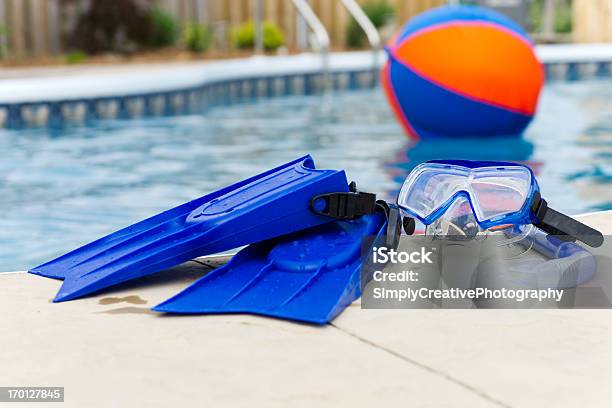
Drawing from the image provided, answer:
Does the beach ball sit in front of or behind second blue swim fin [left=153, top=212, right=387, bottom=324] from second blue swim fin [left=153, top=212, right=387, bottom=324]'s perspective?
behind

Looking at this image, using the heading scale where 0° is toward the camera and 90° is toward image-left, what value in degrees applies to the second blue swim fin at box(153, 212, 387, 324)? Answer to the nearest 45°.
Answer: approximately 45°

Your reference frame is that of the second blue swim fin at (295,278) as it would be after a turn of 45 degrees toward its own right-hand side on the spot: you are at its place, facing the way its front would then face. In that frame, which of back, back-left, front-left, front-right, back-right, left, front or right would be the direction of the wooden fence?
right

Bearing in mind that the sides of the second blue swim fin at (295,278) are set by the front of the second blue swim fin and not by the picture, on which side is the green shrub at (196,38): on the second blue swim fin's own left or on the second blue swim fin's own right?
on the second blue swim fin's own right

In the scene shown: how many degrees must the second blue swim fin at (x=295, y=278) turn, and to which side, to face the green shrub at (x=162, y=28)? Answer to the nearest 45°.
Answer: approximately 135° to its right

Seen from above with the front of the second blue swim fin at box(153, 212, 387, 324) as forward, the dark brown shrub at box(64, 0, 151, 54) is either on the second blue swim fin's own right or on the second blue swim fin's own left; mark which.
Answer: on the second blue swim fin's own right

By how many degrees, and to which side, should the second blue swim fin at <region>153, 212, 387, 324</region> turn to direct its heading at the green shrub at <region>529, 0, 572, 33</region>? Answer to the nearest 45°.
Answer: approximately 135° to its right
